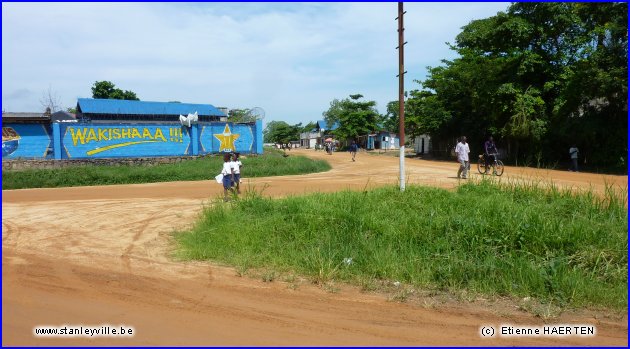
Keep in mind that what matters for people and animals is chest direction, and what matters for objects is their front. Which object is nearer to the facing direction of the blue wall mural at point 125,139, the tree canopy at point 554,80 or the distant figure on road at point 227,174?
the distant figure on road

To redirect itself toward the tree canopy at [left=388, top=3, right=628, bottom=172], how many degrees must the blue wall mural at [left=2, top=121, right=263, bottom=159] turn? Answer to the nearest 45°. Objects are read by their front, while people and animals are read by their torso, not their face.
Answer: approximately 90° to its left

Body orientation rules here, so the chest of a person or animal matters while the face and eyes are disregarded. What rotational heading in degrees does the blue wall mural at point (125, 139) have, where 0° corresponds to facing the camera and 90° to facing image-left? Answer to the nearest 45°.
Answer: approximately 0°

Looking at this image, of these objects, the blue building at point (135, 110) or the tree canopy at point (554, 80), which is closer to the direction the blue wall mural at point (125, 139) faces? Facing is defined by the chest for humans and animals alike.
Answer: the tree canopy

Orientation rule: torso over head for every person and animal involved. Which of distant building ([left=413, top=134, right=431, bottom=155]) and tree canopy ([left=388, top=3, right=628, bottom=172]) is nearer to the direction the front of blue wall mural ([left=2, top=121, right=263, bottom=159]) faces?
the tree canopy

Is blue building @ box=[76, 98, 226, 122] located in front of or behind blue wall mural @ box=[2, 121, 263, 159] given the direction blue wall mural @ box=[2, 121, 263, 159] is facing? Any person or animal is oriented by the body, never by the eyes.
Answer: behind

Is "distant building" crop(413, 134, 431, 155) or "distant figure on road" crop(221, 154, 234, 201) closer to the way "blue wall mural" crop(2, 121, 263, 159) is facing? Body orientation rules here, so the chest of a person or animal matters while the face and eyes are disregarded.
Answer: the distant figure on road

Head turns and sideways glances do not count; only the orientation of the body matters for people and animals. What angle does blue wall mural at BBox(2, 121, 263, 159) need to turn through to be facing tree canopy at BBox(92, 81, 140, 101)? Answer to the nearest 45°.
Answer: approximately 180°

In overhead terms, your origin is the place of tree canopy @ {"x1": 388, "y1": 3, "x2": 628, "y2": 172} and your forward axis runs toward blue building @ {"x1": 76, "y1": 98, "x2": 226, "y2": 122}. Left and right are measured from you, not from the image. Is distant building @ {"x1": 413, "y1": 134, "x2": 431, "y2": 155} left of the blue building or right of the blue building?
right
